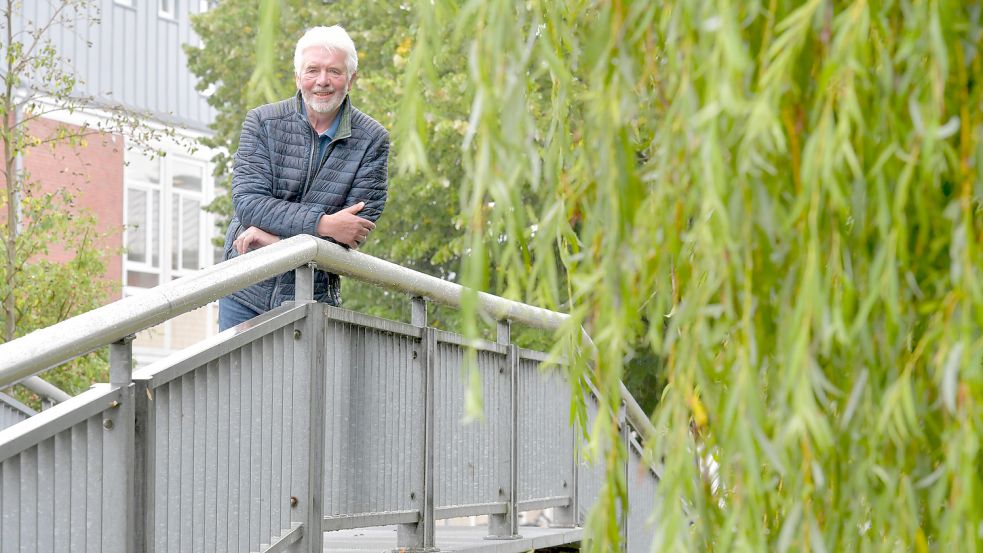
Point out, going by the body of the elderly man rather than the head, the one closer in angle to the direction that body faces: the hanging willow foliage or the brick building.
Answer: the hanging willow foliage

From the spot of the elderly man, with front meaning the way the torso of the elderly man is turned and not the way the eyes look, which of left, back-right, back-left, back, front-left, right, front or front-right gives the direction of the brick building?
back

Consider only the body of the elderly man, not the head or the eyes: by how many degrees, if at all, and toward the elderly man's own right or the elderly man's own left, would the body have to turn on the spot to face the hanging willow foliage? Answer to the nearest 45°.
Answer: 0° — they already face it

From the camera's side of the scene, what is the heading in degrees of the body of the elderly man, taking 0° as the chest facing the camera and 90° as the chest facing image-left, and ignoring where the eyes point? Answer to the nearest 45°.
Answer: approximately 0°
